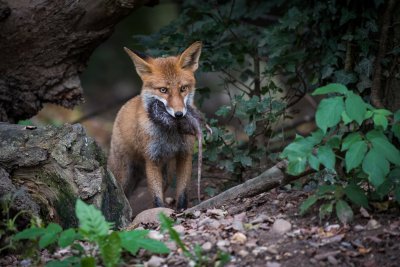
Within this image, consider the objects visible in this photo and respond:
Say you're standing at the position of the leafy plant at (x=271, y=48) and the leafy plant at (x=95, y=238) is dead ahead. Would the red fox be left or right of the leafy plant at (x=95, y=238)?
right

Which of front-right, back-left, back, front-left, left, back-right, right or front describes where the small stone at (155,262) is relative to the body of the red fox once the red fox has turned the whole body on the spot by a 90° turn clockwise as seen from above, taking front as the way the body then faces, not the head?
front-left

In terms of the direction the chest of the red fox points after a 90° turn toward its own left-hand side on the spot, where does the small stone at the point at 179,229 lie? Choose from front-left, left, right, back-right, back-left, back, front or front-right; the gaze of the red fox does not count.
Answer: back-right

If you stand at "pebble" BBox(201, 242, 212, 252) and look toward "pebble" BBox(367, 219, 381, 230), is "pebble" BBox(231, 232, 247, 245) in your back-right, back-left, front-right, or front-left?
front-left

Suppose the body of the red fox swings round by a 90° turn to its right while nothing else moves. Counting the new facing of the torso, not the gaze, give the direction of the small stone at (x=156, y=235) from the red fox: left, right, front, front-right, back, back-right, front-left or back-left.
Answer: front-left

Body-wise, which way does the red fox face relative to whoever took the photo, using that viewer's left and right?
facing the viewer and to the right of the viewer

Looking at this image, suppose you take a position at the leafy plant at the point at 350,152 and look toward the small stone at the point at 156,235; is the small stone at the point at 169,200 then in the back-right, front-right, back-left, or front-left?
front-right

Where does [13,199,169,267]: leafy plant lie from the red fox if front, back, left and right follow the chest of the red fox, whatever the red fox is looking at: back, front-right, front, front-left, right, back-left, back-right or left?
front-right
